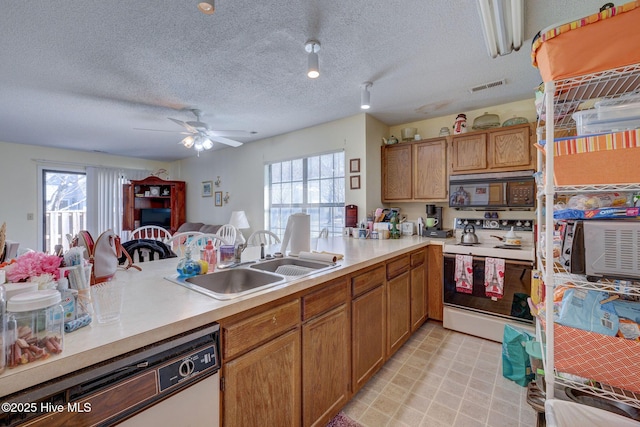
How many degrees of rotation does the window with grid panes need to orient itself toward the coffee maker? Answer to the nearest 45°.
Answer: approximately 90° to its left

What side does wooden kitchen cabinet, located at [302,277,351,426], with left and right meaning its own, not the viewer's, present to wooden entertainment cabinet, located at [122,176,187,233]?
back

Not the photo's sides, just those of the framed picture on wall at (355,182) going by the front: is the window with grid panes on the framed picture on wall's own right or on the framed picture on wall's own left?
on the framed picture on wall's own right

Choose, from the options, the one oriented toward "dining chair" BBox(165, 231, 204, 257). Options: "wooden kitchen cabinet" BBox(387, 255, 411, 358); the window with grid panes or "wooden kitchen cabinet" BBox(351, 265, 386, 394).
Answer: the window with grid panes

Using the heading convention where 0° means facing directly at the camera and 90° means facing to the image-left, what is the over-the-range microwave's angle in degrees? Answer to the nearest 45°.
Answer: approximately 0°

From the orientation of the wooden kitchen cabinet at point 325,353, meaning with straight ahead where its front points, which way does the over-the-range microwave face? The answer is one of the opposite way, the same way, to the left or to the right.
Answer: to the right

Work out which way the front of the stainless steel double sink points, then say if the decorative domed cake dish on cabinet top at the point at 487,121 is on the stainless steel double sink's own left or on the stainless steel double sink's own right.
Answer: on the stainless steel double sink's own left

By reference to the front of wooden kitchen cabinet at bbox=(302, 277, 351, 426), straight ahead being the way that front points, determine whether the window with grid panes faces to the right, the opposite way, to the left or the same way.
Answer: to the right

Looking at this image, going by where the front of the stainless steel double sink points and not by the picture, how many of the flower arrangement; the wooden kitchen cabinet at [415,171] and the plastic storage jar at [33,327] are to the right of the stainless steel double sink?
2

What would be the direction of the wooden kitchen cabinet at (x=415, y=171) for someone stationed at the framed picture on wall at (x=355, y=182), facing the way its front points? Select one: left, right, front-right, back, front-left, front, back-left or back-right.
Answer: back-left

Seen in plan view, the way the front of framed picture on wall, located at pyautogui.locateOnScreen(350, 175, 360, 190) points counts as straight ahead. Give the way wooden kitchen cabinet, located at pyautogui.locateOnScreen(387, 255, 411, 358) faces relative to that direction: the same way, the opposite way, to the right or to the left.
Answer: to the left

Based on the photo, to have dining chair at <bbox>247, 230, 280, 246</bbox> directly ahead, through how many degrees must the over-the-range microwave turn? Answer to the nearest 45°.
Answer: approximately 90° to its right
